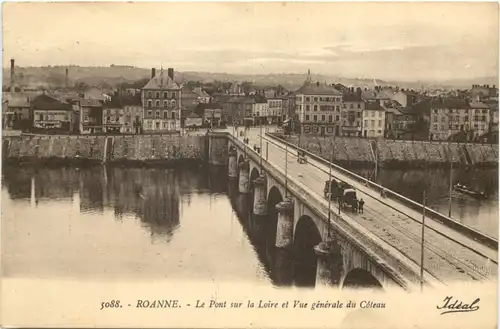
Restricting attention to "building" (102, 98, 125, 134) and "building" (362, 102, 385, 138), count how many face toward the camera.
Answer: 2

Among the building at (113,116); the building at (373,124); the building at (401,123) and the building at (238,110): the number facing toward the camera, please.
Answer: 4

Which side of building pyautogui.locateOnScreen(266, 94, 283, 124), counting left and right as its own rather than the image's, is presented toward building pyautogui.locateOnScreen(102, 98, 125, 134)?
right

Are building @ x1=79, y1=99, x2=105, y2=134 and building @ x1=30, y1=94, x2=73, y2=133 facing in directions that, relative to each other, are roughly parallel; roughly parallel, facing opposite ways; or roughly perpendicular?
roughly parallel

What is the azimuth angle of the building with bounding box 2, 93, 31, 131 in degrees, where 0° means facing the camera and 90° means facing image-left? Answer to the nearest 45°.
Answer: approximately 0°

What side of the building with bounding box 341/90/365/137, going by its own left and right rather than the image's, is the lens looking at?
front

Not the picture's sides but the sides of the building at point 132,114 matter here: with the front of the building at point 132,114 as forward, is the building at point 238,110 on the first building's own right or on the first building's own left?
on the first building's own left

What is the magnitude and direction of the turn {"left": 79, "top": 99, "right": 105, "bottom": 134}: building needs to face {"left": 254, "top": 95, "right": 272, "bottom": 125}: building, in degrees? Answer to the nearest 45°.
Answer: approximately 90° to its left

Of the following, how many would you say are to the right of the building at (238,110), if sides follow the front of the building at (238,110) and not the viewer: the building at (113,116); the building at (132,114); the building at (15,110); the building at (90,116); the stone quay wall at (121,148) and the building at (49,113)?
6

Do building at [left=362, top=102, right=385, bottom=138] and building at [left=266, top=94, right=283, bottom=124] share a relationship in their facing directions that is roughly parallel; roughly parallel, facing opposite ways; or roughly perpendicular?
roughly parallel

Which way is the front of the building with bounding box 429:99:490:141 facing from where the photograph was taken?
facing the viewer
